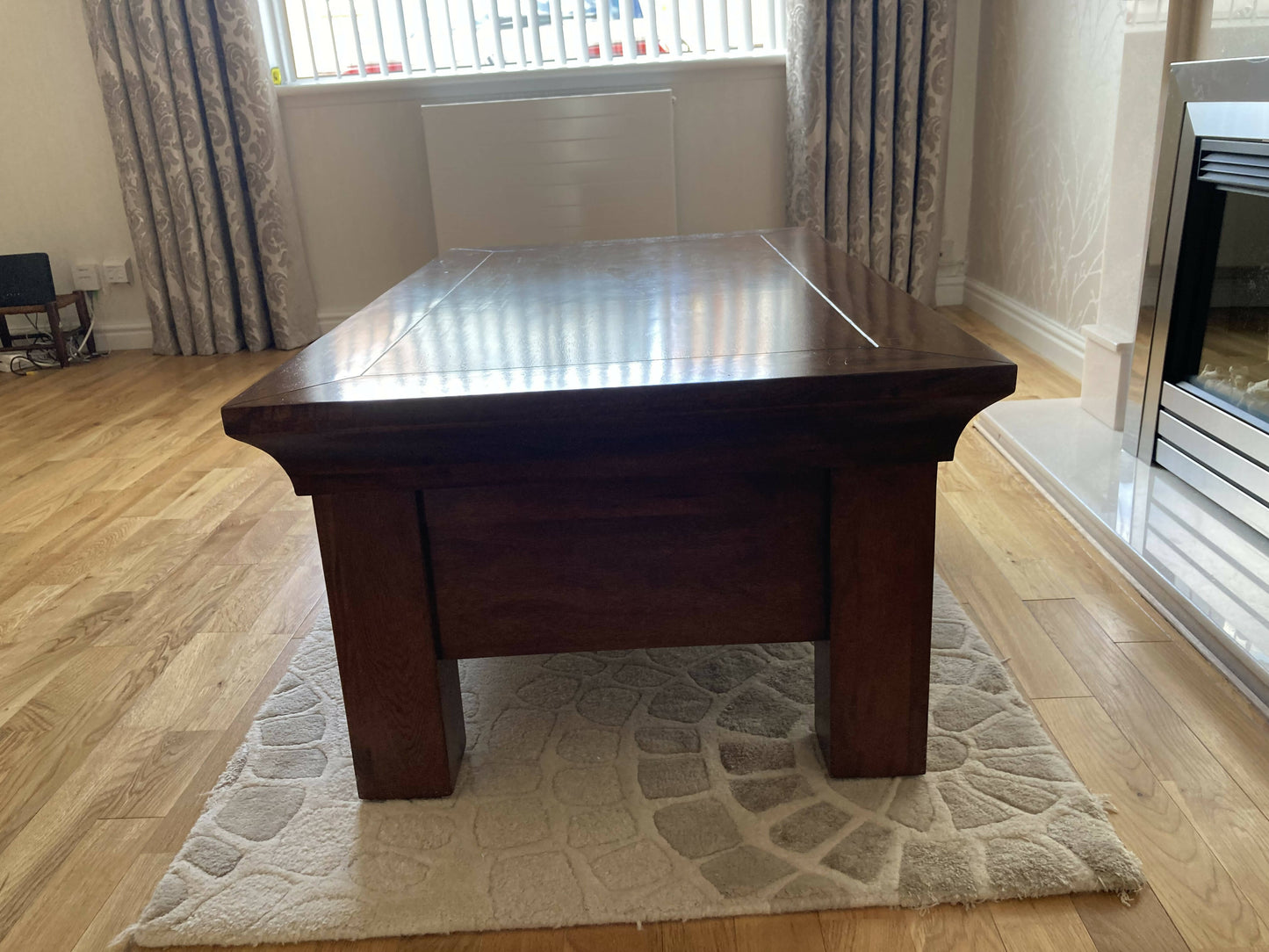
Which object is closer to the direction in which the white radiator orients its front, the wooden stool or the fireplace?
the fireplace

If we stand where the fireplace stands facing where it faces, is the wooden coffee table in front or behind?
in front

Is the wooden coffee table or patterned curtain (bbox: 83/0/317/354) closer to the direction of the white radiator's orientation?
the wooden coffee table

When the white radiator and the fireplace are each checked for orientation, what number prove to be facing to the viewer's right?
0

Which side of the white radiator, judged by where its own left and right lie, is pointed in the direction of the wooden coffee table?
front

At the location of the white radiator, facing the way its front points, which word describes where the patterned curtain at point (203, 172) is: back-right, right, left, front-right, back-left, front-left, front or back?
right

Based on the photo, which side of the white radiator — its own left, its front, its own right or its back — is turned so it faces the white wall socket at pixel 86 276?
right

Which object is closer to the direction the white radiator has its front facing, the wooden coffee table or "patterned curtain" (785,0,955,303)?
the wooden coffee table

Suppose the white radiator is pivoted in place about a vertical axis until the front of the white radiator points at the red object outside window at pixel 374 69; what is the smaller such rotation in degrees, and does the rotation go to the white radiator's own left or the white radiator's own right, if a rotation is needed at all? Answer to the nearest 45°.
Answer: approximately 135° to the white radiator's own right

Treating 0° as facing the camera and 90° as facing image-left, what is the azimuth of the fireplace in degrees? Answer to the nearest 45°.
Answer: approximately 45°

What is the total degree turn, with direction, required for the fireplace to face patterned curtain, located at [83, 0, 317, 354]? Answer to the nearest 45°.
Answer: approximately 45° to its right

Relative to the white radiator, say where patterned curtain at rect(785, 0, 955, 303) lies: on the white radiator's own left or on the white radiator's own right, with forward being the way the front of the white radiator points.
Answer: on the white radiator's own left

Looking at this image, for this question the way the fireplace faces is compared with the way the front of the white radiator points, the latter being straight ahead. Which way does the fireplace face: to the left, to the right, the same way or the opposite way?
to the right

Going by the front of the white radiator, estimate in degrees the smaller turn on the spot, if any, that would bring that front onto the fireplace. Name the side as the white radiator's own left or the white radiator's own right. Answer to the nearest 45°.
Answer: approximately 45° to the white radiator's own left
